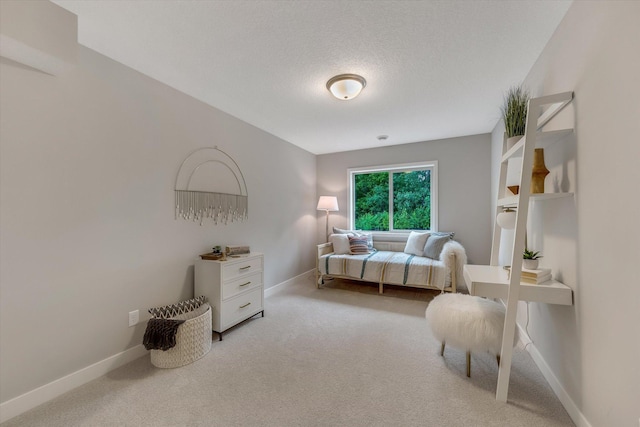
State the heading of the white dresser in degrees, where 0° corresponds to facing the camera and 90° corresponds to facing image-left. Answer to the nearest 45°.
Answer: approximately 315°

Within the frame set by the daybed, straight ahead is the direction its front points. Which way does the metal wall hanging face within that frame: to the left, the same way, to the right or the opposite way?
to the left

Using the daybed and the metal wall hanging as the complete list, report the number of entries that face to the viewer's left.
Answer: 0

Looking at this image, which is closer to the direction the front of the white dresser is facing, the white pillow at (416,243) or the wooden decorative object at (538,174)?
the wooden decorative object

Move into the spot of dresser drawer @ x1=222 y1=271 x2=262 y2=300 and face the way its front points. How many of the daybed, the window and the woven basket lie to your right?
1

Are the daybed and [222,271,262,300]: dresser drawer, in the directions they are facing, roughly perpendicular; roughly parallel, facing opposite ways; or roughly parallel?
roughly perpendicular

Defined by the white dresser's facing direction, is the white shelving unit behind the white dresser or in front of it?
in front

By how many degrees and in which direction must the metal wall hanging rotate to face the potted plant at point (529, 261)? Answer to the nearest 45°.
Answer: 0° — it already faces it
